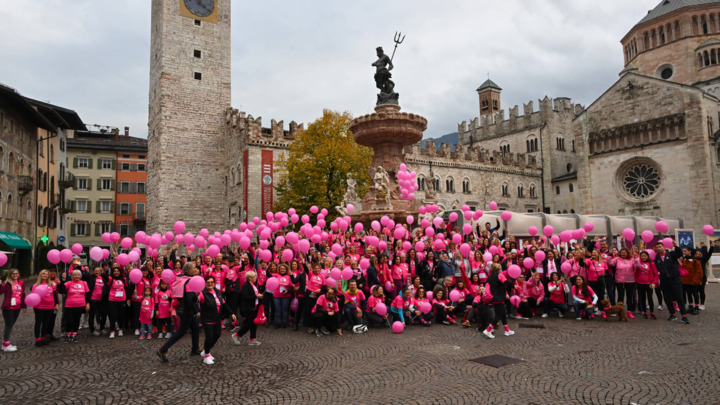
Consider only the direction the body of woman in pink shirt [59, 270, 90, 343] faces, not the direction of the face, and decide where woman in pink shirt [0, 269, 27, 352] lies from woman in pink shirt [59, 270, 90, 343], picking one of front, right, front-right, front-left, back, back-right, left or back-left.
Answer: right

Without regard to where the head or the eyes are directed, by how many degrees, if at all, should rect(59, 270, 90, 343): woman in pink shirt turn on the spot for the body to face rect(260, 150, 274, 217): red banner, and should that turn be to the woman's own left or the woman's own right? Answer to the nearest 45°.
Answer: approximately 135° to the woman's own left

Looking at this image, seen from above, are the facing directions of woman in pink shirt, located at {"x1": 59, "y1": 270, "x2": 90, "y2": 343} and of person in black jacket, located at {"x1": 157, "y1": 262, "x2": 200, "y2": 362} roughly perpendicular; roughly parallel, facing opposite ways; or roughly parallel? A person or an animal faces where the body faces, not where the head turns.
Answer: roughly perpendicular

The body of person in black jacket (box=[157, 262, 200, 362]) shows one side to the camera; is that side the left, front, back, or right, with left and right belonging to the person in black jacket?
right

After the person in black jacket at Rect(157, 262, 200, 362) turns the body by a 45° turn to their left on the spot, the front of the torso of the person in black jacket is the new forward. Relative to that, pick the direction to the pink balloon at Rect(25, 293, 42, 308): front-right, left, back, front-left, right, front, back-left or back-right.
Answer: left

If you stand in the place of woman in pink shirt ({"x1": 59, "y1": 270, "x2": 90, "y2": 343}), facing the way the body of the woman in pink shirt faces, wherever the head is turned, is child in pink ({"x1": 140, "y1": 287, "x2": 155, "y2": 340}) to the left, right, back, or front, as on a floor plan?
left

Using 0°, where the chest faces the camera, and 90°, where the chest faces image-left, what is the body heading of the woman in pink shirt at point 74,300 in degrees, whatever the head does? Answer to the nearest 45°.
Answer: approximately 0°

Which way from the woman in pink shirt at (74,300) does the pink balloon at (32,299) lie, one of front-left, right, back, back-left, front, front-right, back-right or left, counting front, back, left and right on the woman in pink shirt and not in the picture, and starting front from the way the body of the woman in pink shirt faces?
front-right

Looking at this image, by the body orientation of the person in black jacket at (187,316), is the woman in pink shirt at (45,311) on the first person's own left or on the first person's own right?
on the first person's own left

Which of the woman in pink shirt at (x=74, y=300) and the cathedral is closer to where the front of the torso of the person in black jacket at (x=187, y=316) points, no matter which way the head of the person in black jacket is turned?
the cathedral
